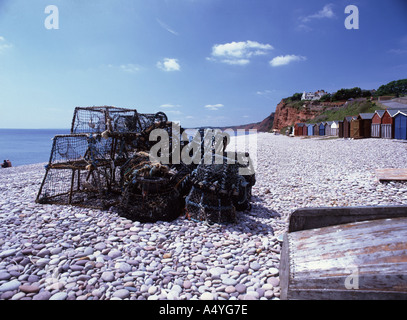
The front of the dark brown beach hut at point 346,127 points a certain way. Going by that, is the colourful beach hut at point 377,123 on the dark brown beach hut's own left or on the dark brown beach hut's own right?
on the dark brown beach hut's own left

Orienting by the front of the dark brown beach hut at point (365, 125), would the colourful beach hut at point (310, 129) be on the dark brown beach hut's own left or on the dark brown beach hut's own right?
on the dark brown beach hut's own right

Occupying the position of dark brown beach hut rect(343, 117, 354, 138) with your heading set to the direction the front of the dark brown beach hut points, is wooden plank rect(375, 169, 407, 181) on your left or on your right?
on your left

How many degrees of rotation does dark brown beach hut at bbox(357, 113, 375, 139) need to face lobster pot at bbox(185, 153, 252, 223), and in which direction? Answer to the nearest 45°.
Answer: approximately 45° to its left

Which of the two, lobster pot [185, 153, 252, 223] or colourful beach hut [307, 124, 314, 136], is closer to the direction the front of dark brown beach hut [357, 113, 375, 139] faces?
the lobster pot

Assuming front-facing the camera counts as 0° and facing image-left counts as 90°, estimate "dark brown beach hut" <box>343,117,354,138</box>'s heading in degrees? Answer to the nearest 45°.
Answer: approximately 45°

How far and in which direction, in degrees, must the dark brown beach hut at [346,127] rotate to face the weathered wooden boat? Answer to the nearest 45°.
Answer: approximately 45° to its left

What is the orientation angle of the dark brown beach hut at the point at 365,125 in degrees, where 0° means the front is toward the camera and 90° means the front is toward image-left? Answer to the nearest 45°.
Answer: approximately 45°

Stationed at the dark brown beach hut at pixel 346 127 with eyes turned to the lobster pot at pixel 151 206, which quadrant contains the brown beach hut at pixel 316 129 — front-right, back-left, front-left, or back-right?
back-right

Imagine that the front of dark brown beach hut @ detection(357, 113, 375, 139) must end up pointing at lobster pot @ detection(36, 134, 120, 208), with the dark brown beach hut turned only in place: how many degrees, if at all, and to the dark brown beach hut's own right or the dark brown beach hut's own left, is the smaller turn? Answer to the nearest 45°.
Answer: approximately 45° to the dark brown beach hut's own left
